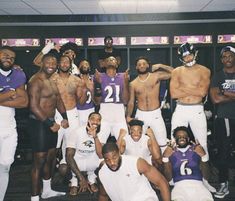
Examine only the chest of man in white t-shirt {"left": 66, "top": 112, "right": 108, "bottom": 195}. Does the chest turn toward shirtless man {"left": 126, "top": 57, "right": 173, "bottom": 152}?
no

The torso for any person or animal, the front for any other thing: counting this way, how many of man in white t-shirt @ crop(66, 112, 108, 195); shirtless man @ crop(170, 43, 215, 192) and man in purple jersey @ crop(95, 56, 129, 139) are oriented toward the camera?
3

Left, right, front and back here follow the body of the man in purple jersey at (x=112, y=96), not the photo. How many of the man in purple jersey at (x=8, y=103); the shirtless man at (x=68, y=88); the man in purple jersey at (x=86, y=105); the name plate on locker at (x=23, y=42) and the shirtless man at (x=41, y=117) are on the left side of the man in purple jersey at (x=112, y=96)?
0

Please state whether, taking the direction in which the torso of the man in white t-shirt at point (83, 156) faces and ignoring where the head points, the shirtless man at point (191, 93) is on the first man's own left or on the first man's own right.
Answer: on the first man's own left

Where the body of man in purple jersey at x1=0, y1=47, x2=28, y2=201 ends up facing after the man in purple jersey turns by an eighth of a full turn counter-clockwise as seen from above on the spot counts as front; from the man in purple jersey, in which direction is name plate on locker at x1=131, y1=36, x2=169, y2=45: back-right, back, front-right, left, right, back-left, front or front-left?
left

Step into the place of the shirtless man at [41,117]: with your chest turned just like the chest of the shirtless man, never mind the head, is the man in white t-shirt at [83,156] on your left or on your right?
on your left

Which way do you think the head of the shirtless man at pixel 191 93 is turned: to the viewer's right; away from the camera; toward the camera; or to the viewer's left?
toward the camera

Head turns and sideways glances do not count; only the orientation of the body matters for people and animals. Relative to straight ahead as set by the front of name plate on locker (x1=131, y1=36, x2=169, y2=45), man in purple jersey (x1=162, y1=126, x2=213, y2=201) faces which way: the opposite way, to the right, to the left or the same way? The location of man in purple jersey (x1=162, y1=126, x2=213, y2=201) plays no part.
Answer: the same way

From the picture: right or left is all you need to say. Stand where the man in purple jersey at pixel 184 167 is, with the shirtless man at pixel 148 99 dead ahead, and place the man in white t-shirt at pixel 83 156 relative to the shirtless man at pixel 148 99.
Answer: left

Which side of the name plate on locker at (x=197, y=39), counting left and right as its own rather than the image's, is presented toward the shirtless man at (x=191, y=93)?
front

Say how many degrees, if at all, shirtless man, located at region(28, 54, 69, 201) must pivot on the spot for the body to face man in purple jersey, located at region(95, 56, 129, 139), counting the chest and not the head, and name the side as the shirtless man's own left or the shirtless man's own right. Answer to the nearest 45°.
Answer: approximately 90° to the shirtless man's own left

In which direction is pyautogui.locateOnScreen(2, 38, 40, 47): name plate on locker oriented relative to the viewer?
toward the camera

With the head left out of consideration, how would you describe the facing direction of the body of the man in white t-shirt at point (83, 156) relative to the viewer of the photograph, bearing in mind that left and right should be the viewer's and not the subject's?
facing the viewer
